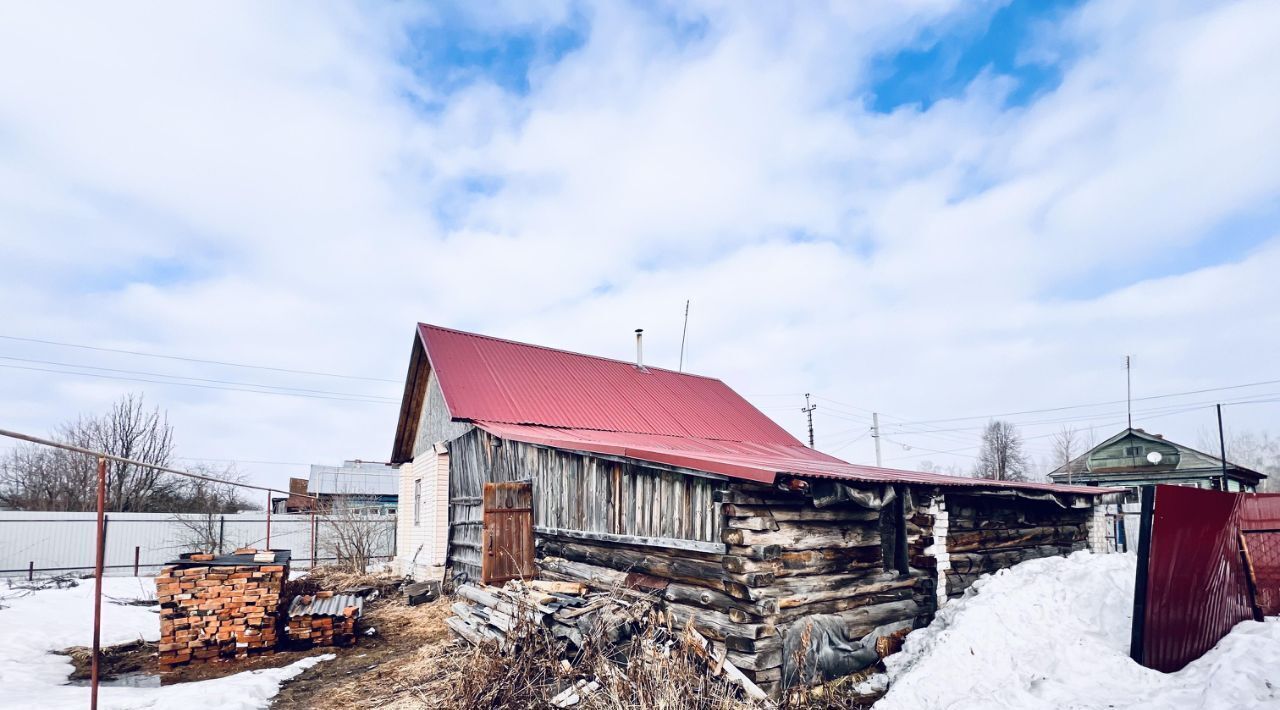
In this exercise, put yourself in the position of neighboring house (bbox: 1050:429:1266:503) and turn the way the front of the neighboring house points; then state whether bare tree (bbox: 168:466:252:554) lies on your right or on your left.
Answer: on your right

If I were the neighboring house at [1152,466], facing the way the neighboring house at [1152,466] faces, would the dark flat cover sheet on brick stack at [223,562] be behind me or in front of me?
in front

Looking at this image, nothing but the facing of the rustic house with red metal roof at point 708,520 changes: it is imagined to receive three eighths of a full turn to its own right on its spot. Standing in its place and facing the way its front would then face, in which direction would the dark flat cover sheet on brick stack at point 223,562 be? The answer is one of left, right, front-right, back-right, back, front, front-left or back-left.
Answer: left

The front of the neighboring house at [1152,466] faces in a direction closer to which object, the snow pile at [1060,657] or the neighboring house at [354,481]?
the snow pile

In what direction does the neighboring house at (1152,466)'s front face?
toward the camera

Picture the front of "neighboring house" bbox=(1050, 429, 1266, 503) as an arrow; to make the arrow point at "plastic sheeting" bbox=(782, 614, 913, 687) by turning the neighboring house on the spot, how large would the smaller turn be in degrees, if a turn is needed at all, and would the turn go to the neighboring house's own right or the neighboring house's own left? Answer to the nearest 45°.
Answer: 0° — it already faces it

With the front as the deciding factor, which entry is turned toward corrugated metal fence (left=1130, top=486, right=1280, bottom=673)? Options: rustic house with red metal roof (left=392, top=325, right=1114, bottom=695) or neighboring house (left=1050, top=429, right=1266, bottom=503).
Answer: the neighboring house

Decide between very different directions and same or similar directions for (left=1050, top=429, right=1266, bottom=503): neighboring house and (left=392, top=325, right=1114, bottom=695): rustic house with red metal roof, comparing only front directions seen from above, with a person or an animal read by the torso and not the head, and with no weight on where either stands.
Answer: same or similar directions

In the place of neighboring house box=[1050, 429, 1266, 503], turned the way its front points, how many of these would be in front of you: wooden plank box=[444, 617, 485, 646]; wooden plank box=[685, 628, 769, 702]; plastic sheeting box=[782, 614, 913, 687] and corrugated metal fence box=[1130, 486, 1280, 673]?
4

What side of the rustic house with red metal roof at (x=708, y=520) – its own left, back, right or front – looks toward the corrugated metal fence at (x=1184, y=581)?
left

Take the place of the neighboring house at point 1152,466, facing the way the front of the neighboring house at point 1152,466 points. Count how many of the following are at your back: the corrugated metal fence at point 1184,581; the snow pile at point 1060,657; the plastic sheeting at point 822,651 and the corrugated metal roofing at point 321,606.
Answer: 0

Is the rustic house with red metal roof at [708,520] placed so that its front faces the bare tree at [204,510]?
no

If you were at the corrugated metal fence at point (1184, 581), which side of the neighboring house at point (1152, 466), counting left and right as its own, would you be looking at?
front

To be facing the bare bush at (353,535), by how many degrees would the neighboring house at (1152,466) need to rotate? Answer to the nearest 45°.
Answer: approximately 45° to its right

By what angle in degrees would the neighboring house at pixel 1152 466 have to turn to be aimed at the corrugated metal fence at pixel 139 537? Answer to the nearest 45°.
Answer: approximately 45° to its right

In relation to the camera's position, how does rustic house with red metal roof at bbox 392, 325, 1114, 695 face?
facing the viewer and to the left of the viewer

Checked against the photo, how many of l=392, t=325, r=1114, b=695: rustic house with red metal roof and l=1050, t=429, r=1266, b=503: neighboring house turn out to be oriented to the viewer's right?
0
